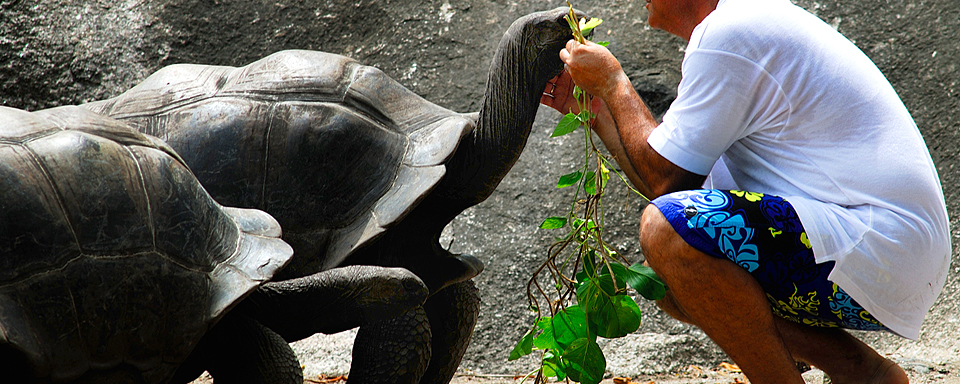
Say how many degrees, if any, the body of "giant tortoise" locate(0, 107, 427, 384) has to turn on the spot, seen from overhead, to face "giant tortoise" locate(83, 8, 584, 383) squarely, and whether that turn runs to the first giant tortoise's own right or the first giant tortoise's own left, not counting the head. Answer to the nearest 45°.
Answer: approximately 45° to the first giant tortoise's own left

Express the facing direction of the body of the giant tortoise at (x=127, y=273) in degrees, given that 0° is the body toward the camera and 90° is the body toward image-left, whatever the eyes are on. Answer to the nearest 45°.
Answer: approximately 270°
